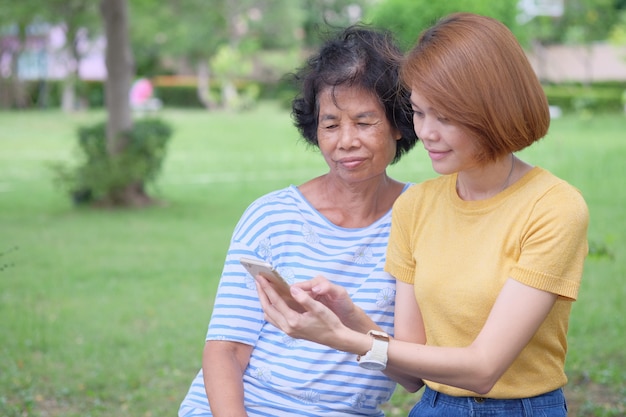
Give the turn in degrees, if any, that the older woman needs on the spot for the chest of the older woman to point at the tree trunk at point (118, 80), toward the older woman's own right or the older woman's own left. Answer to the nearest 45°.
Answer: approximately 180°

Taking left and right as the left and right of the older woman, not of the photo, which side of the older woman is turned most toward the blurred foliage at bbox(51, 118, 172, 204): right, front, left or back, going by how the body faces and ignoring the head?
back

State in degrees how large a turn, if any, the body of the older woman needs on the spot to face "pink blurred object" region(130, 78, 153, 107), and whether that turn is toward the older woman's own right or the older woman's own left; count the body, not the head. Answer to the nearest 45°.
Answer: approximately 180°

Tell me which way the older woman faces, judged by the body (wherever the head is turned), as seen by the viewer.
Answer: toward the camera
